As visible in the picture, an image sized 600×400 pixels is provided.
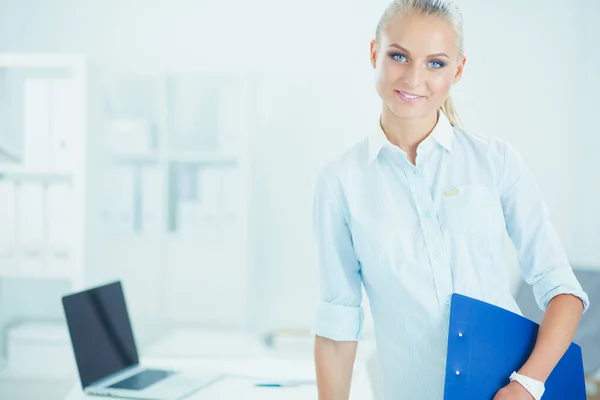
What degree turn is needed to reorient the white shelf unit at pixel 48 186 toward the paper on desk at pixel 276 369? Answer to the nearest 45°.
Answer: approximately 45° to its left

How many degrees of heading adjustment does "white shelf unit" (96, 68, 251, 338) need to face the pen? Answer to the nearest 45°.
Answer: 0° — it already faces it

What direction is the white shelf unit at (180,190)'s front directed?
toward the camera

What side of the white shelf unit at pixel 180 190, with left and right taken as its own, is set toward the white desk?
front

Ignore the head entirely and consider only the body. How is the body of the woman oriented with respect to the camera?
toward the camera

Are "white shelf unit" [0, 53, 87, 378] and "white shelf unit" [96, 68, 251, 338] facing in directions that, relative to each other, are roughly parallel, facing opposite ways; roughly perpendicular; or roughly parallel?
roughly parallel

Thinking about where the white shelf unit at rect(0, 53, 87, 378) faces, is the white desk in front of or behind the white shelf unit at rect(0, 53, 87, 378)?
in front

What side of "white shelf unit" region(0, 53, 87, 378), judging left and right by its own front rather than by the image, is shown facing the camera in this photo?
front

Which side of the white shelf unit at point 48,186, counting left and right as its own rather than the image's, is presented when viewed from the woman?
front

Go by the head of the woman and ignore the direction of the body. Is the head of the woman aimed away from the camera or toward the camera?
toward the camera

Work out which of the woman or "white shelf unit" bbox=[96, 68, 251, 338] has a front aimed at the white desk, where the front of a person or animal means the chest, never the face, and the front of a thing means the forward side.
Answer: the white shelf unit

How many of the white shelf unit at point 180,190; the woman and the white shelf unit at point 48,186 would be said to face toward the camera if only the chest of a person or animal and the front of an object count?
3

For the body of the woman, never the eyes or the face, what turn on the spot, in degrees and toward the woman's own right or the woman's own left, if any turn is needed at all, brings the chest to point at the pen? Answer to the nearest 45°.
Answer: approximately 135° to the woman's own right
